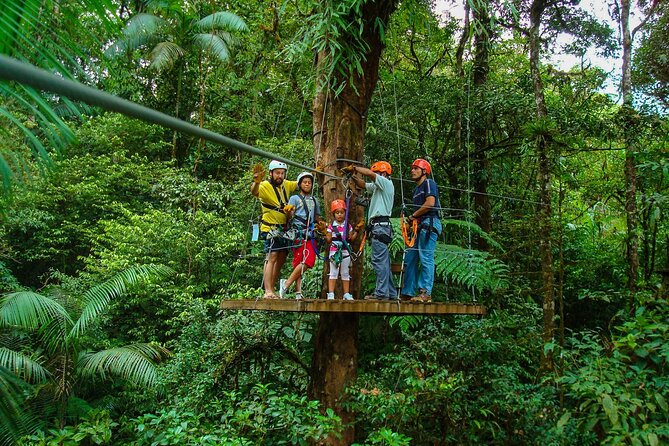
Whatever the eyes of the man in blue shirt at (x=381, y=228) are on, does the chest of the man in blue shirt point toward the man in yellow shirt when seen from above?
yes

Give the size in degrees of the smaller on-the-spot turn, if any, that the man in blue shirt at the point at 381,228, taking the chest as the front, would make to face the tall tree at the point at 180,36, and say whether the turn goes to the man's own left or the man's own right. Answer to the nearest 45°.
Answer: approximately 45° to the man's own right

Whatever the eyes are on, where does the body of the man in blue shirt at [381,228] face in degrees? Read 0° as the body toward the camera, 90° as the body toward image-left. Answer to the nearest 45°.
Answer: approximately 90°

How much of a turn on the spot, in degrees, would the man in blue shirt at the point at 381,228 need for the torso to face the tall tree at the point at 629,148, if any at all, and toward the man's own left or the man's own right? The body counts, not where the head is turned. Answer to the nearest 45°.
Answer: approximately 135° to the man's own right

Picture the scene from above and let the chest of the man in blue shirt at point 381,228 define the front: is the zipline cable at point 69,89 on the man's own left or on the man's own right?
on the man's own left

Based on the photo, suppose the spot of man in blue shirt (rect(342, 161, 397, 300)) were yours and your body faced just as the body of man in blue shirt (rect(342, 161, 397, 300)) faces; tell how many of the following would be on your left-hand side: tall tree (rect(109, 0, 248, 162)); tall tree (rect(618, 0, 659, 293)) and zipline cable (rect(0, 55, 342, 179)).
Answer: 1

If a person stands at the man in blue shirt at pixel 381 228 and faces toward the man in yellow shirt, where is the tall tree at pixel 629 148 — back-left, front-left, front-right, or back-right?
back-right

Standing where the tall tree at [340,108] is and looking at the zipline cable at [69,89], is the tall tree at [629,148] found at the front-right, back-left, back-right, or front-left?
back-left

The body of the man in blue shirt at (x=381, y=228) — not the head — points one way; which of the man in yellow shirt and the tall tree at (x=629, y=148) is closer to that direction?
the man in yellow shirt
